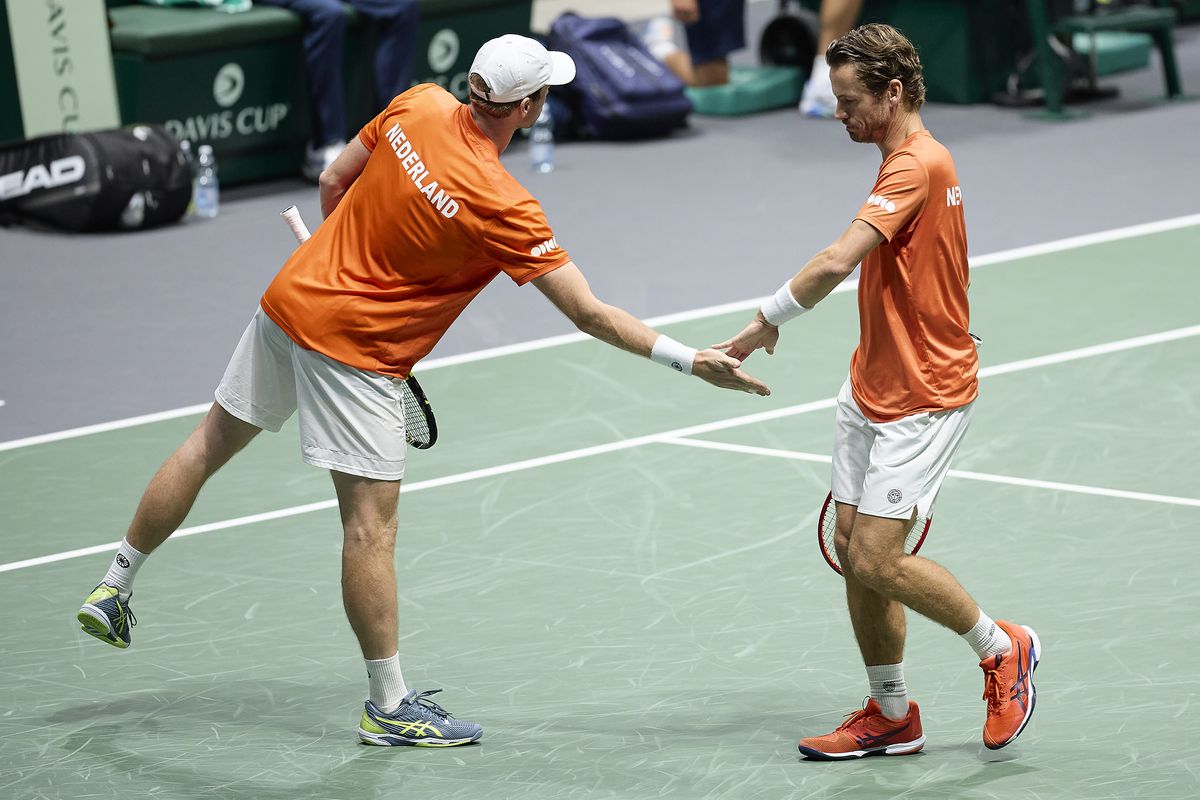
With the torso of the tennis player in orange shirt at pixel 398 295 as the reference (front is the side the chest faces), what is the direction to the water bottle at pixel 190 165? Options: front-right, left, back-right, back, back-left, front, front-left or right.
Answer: front-left

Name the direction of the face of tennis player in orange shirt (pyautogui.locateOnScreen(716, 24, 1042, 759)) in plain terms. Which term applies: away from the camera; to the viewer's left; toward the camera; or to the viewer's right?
to the viewer's left

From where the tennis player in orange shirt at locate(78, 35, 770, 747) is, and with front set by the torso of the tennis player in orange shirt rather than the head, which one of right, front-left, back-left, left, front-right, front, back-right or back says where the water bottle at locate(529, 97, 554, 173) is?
front-left

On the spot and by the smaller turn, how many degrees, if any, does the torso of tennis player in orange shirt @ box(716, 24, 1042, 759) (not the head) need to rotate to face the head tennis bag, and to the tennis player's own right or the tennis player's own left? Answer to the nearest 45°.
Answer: approximately 45° to the tennis player's own right

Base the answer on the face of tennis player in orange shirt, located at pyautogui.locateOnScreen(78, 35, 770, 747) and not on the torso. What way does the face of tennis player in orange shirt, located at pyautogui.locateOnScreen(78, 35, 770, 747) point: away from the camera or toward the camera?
away from the camera

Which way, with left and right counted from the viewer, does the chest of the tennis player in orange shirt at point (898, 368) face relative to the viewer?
facing to the left of the viewer

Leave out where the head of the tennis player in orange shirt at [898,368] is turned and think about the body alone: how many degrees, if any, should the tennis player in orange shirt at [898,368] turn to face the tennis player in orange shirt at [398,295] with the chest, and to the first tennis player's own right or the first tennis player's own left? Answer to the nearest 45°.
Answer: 0° — they already face them

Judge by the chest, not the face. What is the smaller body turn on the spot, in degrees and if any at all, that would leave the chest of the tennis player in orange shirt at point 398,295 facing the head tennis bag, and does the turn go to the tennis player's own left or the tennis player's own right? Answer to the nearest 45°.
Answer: approximately 45° to the tennis player's own left

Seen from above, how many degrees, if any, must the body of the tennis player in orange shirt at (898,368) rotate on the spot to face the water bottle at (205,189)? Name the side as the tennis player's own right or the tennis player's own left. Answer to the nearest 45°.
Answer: approximately 45° to the tennis player's own right

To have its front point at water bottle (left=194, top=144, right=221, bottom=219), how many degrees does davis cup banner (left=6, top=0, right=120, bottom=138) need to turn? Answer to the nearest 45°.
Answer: approximately 90° to its left

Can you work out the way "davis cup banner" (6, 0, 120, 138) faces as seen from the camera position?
facing the viewer

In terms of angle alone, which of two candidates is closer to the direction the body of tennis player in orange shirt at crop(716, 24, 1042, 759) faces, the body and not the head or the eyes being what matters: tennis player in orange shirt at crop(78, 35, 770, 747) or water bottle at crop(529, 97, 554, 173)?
the tennis player in orange shirt

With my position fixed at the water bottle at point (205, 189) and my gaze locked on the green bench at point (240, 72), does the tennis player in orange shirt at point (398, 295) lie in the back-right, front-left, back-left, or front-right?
back-right

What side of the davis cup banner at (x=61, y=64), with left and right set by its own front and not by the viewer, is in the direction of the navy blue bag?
left

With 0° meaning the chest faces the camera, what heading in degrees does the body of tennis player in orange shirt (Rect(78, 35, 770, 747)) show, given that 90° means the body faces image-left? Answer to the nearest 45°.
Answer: approximately 225°
